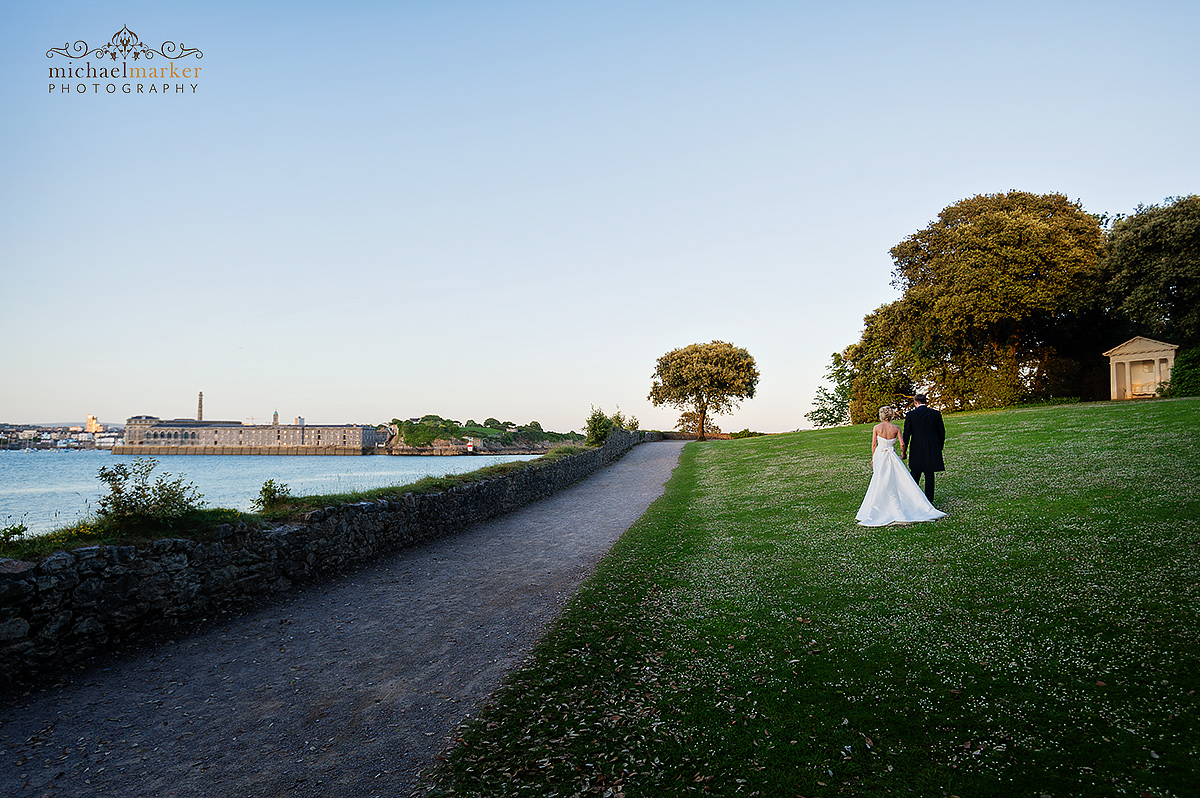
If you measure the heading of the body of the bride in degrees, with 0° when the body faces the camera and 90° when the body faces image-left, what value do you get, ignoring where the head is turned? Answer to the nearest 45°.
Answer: approximately 180°

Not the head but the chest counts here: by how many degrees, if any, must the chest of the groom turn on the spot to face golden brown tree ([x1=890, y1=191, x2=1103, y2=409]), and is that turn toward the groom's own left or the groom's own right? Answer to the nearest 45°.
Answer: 0° — they already face it

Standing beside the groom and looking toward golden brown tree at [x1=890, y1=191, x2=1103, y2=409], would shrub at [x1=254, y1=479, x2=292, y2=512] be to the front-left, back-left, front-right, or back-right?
back-left

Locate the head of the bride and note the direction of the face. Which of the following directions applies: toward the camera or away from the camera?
away from the camera

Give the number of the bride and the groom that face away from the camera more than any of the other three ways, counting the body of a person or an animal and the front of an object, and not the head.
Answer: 2

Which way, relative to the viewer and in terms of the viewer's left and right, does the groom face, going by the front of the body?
facing away from the viewer

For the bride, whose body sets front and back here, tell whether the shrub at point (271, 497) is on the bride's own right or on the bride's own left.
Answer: on the bride's own left

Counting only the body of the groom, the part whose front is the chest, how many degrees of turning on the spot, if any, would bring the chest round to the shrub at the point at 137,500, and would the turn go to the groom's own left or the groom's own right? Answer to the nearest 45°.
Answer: approximately 135° to the groom's own left

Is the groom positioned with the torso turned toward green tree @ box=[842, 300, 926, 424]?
yes

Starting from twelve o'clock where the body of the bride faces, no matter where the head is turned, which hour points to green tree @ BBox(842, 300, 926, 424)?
The green tree is roughly at 12 o'clock from the bride.

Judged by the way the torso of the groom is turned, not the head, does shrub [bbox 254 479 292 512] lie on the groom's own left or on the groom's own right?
on the groom's own left

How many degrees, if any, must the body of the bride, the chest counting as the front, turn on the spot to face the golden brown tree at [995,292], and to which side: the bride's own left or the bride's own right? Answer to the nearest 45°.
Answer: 0° — they already face it
